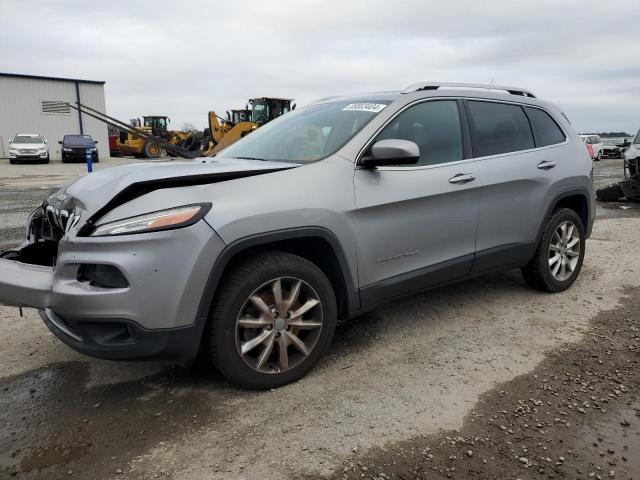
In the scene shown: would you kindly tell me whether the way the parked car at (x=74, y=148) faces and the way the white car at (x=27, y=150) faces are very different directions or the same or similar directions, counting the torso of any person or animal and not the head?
same or similar directions

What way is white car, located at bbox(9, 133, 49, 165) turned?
toward the camera

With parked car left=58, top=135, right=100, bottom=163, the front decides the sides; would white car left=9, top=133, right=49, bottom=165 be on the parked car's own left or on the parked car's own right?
on the parked car's own right

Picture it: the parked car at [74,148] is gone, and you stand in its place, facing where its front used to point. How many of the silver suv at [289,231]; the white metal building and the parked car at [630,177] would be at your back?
1

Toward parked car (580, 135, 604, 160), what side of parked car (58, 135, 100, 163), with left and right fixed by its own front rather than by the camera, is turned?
left

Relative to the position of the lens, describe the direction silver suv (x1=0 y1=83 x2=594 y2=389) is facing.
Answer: facing the viewer and to the left of the viewer

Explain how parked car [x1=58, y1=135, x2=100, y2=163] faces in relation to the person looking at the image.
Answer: facing the viewer

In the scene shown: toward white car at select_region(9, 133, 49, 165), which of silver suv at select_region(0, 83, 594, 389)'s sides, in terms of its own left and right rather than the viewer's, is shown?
right

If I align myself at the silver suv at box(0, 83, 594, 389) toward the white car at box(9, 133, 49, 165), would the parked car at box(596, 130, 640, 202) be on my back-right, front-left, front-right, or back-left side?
front-right

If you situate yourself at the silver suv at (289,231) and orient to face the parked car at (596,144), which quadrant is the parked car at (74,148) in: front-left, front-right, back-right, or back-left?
front-left

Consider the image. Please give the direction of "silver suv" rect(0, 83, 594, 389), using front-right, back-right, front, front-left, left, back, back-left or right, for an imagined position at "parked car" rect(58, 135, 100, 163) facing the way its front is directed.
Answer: front

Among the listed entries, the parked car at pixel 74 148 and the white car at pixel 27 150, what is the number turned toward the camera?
2

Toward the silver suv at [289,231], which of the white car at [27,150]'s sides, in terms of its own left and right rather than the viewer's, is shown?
front
